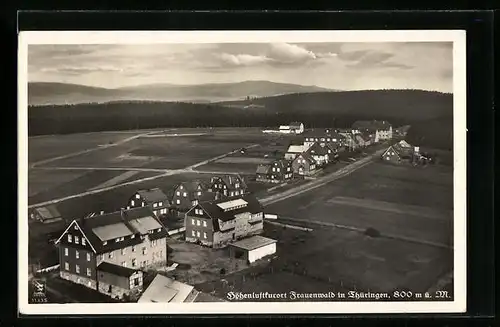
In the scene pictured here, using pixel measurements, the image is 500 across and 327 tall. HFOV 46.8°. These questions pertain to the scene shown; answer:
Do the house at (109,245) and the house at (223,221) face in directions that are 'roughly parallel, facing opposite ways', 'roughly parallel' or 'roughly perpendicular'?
roughly parallel
